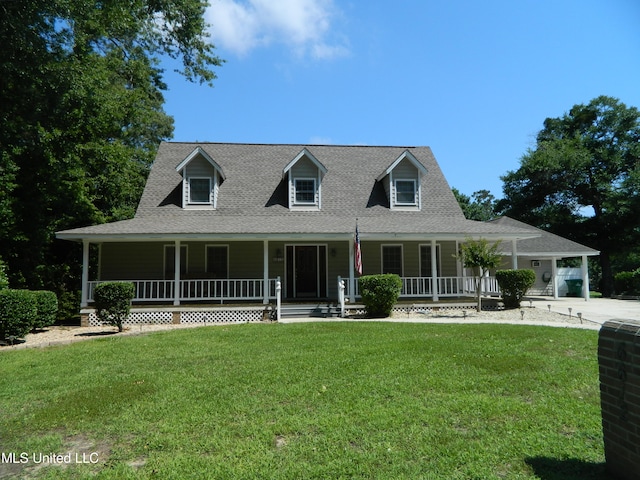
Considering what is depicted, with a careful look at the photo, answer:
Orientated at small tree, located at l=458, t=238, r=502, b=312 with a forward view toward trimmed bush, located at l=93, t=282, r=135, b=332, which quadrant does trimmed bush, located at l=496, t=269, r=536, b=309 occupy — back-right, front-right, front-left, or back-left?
back-right

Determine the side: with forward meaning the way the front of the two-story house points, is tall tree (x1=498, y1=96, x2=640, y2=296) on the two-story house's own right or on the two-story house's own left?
on the two-story house's own left

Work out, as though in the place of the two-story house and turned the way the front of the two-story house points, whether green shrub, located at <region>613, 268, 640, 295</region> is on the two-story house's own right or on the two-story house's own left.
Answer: on the two-story house's own left

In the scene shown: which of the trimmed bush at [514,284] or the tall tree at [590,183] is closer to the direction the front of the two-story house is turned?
the trimmed bush

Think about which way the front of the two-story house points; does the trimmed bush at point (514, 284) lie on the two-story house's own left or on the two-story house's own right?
on the two-story house's own left

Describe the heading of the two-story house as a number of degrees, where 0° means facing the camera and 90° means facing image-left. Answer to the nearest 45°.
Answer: approximately 0°

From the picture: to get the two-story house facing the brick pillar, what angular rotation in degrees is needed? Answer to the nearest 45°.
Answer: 0° — it already faces it

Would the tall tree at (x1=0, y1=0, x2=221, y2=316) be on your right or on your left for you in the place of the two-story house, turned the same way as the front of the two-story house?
on your right

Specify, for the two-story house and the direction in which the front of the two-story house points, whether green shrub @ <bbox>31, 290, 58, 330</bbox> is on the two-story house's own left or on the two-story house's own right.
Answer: on the two-story house's own right

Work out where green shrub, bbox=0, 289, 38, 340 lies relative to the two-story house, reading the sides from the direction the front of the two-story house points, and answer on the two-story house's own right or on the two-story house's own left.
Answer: on the two-story house's own right
